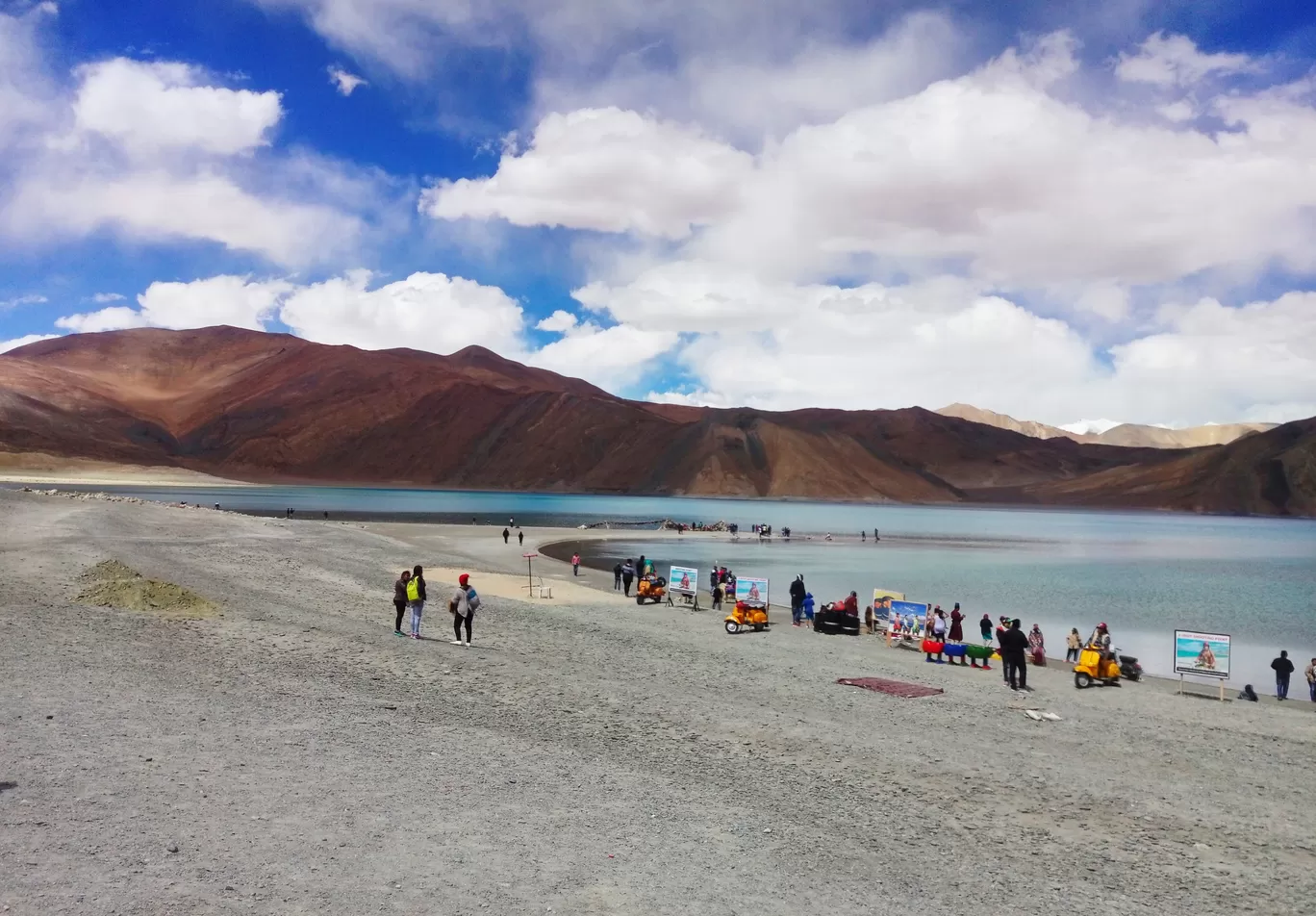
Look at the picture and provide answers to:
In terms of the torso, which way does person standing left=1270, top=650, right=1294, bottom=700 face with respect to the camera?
away from the camera

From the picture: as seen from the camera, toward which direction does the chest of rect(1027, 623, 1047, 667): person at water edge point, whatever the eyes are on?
toward the camera

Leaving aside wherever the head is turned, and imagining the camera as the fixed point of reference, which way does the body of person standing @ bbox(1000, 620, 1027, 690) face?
away from the camera

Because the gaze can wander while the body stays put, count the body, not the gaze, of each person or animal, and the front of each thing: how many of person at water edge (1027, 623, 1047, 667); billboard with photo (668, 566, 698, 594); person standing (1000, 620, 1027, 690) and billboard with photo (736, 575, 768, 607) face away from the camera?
1

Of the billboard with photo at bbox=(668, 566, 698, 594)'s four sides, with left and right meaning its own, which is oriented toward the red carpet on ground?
front

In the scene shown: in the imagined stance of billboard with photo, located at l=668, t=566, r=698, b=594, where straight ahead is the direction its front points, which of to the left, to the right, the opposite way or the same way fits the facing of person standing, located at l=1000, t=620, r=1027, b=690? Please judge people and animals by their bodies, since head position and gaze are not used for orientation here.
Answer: the opposite way

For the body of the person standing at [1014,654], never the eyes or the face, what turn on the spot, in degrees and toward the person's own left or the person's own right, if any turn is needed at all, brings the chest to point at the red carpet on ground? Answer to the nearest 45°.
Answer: approximately 135° to the person's own left

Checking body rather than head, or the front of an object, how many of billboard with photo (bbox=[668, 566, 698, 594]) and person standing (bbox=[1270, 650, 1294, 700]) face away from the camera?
1

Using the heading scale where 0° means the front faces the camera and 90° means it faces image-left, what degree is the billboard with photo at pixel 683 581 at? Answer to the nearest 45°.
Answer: approximately 0°

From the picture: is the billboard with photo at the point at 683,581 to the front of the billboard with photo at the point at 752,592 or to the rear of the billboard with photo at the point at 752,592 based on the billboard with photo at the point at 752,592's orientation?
to the rear

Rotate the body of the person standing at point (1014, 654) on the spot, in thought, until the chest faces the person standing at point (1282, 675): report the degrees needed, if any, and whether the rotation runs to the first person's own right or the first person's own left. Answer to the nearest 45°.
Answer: approximately 45° to the first person's own right

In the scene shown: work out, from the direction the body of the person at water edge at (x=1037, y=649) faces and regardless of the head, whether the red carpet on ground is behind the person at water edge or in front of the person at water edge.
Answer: in front
